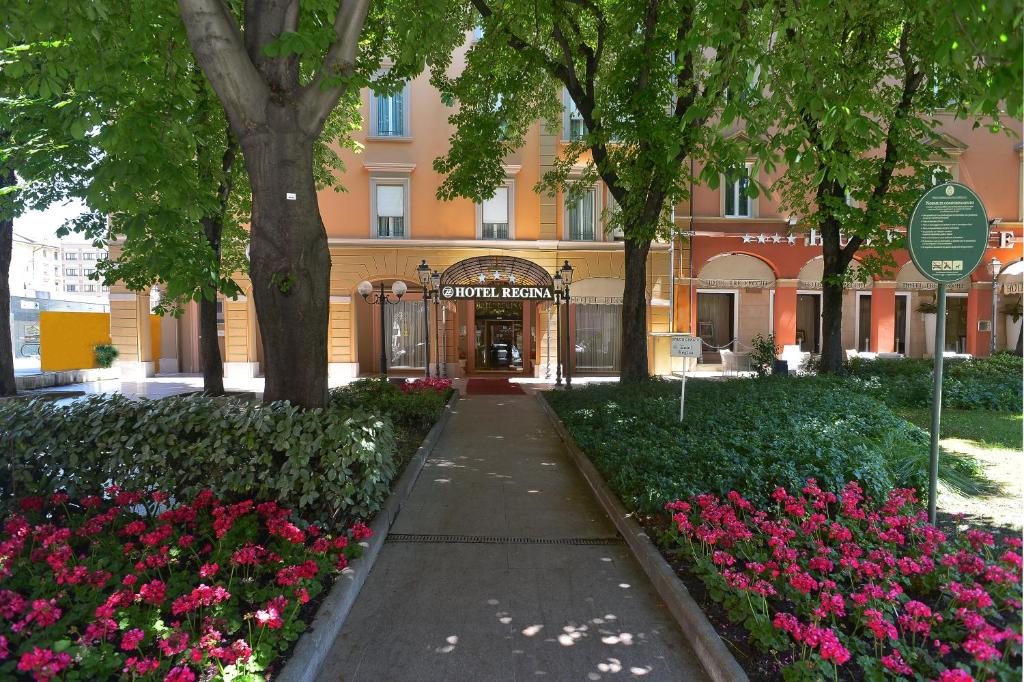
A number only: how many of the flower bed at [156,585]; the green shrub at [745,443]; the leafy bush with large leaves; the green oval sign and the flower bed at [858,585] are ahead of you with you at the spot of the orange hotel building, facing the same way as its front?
5

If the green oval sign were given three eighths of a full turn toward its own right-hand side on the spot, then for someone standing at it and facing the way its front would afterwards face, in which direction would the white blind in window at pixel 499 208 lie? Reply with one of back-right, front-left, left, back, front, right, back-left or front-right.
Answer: front

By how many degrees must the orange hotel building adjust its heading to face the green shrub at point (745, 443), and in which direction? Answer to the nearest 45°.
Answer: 0° — it already faces it

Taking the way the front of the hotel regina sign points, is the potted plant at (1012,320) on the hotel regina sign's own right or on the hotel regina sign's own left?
on the hotel regina sign's own left

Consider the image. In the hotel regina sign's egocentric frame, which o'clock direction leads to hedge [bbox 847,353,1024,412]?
The hedge is roughly at 10 o'clock from the hotel regina sign.

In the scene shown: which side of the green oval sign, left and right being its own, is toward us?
front

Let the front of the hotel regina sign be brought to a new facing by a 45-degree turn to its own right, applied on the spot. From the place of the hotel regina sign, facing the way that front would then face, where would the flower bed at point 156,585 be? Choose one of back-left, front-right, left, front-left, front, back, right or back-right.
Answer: front-left

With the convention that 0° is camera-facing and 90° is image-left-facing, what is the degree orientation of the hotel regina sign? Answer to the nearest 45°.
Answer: approximately 0°

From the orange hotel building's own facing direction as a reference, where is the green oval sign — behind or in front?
in front

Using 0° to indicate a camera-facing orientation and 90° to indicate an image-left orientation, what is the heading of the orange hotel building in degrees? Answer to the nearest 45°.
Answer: approximately 0°

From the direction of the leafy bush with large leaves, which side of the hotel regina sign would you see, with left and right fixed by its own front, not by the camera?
front
